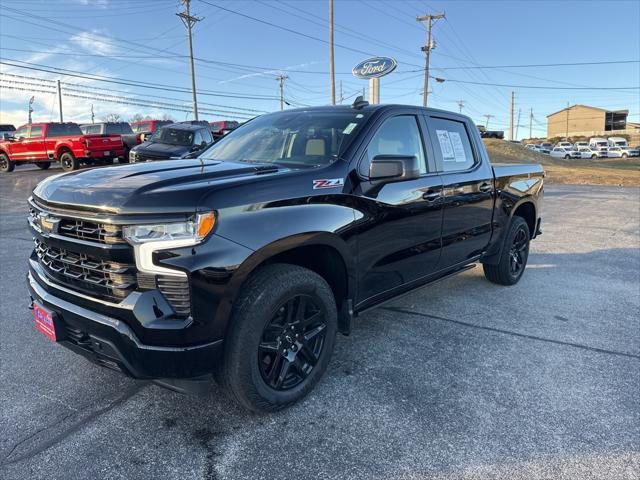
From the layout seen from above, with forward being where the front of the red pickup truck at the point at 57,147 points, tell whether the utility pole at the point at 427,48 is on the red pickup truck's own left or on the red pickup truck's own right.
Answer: on the red pickup truck's own right

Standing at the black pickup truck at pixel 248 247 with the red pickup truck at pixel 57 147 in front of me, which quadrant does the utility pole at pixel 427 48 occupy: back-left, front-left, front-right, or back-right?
front-right

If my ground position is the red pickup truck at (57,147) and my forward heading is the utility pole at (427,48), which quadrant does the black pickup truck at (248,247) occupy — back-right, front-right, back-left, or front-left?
back-right

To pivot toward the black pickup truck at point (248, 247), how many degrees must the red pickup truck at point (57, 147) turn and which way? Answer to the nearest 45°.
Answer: approximately 135° to its left

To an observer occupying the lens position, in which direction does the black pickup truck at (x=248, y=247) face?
facing the viewer and to the left of the viewer

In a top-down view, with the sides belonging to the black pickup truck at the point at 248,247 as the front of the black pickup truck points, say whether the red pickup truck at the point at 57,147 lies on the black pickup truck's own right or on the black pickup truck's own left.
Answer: on the black pickup truck's own right

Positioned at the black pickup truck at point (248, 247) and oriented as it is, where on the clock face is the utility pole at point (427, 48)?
The utility pole is roughly at 5 o'clock from the black pickup truck.

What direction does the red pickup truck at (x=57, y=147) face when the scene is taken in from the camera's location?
facing away from the viewer and to the left of the viewer

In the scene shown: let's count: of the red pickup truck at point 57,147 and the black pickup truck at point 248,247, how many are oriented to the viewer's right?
0
